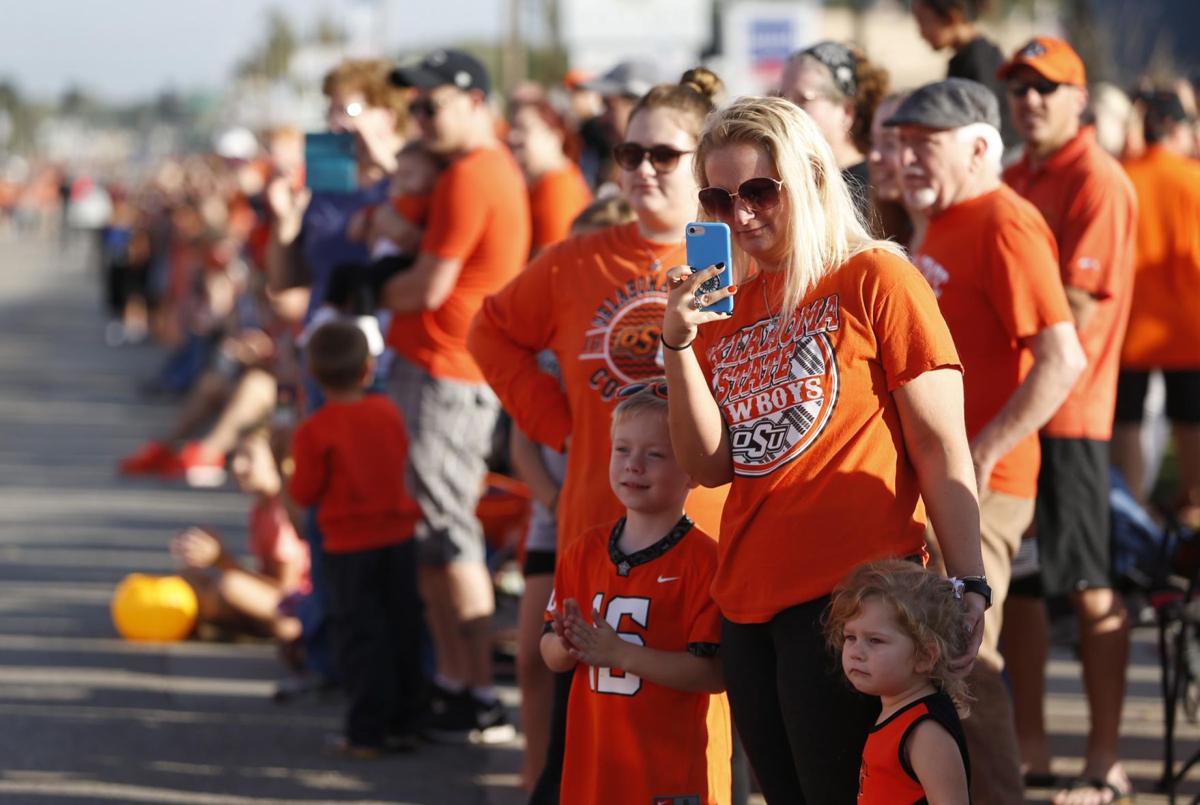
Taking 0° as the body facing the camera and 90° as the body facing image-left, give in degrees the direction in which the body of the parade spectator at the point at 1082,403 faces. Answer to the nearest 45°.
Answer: approximately 45°

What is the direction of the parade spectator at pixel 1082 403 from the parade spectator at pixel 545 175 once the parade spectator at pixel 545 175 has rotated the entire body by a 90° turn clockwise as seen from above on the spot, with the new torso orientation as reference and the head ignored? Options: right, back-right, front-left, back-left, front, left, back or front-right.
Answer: back-right

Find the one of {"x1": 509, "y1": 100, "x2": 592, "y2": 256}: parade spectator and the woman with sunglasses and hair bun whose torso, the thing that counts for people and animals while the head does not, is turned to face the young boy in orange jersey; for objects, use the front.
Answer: the woman with sunglasses and hair bun

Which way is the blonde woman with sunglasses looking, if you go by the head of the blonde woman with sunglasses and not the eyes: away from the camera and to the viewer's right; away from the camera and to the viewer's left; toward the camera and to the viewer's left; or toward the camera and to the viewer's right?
toward the camera and to the viewer's left

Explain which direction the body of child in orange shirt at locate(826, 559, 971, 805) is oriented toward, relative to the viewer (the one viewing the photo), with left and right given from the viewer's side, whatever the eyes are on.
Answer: facing the viewer and to the left of the viewer

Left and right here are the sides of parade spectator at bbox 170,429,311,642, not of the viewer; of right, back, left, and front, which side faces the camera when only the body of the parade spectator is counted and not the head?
left

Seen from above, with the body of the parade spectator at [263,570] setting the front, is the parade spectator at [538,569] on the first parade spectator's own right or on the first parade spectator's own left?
on the first parade spectator's own left

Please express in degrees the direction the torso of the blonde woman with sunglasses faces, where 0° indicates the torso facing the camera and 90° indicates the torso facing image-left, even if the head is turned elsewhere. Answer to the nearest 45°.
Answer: approximately 45°

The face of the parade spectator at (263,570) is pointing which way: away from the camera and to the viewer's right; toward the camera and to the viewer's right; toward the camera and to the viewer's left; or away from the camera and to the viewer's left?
toward the camera and to the viewer's left

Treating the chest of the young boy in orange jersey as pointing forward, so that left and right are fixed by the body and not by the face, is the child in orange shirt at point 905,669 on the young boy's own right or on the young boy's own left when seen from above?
on the young boy's own left

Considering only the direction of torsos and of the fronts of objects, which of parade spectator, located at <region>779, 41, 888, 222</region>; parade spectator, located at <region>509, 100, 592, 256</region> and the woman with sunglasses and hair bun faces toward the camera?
the woman with sunglasses and hair bun

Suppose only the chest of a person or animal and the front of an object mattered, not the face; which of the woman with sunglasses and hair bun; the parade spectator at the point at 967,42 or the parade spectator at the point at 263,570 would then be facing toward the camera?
the woman with sunglasses and hair bun
